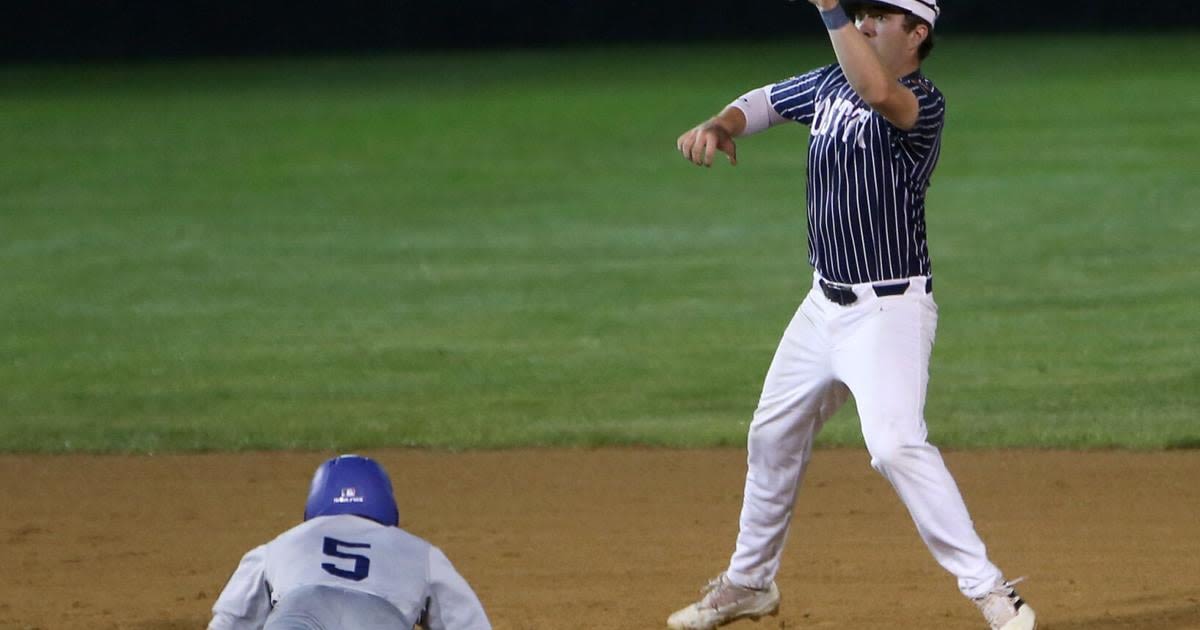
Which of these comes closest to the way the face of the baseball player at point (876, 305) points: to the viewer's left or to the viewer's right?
to the viewer's left

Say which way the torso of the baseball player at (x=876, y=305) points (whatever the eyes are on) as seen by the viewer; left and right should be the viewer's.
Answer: facing the viewer and to the left of the viewer

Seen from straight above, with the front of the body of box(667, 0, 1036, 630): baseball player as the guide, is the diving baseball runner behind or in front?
in front
